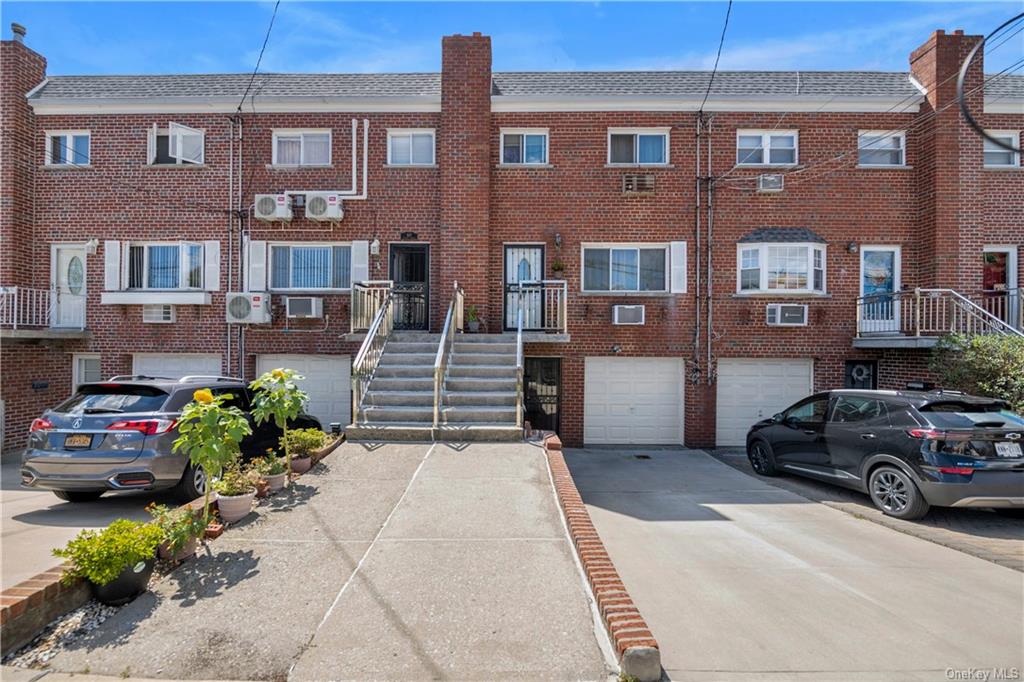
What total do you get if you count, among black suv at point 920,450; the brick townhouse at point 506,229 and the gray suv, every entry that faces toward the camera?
1

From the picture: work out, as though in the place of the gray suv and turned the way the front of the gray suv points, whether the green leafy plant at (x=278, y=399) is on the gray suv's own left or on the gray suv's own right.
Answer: on the gray suv's own right

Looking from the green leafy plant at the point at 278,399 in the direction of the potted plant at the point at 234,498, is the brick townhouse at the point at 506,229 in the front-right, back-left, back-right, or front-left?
back-left

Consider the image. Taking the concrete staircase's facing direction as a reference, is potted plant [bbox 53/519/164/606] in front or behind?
in front

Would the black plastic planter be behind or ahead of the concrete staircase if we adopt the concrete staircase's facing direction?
ahead

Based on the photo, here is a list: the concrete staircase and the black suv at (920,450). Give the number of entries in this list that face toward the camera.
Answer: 1

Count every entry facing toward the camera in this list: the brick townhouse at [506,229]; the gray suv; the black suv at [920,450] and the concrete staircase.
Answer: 2

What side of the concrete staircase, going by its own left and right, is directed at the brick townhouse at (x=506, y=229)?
back

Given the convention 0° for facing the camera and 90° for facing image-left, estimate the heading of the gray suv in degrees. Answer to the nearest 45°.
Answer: approximately 225°

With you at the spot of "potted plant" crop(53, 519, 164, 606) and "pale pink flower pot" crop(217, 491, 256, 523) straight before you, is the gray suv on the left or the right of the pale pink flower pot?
left
